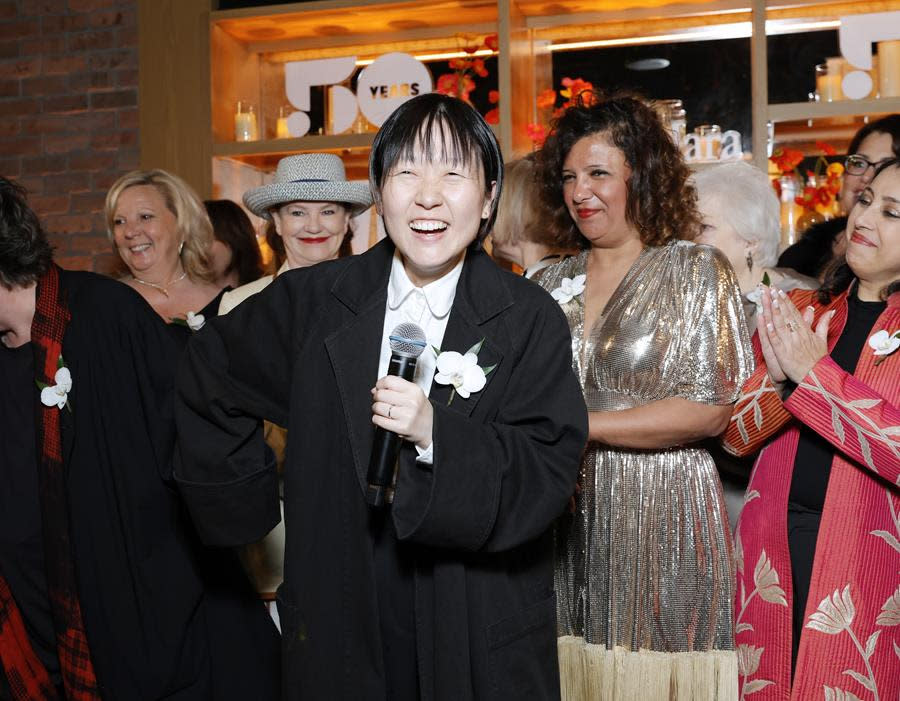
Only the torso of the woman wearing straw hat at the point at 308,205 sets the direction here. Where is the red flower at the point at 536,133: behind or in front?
behind

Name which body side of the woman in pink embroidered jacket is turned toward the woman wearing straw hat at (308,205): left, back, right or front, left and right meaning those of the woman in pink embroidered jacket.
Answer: right

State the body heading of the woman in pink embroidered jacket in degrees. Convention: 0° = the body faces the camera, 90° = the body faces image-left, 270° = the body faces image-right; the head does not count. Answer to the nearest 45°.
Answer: approximately 45°

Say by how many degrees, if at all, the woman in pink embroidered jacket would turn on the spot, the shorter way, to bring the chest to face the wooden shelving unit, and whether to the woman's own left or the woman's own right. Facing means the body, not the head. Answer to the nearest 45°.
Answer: approximately 90° to the woman's own right

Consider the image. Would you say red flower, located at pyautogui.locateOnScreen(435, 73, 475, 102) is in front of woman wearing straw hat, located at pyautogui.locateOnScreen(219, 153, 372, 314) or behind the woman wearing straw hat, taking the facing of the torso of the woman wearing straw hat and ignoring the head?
behind

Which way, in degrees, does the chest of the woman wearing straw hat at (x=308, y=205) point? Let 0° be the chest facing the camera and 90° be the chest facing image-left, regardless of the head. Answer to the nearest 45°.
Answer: approximately 0°

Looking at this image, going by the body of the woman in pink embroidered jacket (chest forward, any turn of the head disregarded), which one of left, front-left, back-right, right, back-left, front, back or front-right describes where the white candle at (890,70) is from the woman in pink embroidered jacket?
back-right

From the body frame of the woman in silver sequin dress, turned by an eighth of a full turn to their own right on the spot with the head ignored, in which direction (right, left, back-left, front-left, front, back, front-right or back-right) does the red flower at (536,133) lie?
right

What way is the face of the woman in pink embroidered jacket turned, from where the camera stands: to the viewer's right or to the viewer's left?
to the viewer's left

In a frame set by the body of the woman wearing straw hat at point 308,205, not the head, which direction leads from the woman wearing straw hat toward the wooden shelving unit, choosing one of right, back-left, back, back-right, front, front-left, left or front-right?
back
